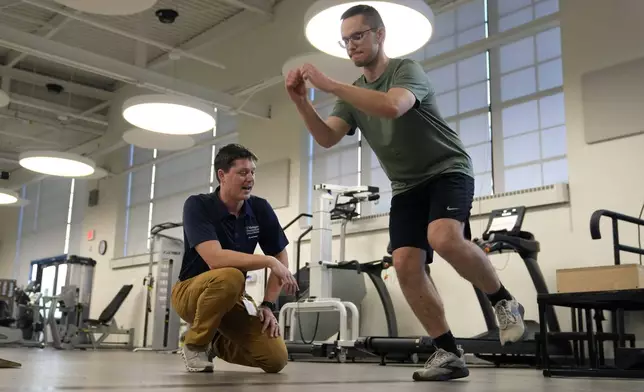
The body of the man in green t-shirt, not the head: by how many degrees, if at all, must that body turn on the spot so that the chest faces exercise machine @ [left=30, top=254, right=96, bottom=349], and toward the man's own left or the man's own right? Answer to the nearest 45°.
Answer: approximately 90° to the man's own right

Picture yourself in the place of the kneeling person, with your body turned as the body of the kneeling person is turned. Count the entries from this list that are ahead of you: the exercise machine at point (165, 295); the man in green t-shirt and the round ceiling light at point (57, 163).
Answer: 1

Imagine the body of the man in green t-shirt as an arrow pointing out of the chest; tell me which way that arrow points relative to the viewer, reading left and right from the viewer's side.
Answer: facing the viewer and to the left of the viewer

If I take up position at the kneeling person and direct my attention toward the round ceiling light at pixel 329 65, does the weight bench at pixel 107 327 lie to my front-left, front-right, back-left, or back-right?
front-left

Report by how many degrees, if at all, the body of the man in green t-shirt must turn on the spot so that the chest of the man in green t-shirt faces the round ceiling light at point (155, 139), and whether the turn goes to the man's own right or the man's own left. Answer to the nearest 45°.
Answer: approximately 90° to the man's own right

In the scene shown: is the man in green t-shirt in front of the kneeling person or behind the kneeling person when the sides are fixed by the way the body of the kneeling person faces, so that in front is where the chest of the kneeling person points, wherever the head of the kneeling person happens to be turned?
in front

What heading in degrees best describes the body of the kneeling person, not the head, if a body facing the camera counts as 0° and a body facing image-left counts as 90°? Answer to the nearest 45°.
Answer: approximately 315°

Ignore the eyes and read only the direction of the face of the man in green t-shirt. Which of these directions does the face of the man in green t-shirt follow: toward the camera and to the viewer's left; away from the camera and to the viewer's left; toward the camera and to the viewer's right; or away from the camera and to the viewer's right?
toward the camera and to the viewer's left

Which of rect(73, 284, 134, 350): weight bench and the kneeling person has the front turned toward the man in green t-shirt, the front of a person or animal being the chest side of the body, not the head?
the kneeling person

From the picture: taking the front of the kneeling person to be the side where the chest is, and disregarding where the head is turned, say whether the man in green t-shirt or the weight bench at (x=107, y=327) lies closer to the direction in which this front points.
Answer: the man in green t-shirt

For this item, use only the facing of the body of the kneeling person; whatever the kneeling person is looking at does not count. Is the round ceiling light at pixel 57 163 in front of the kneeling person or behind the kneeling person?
behind
